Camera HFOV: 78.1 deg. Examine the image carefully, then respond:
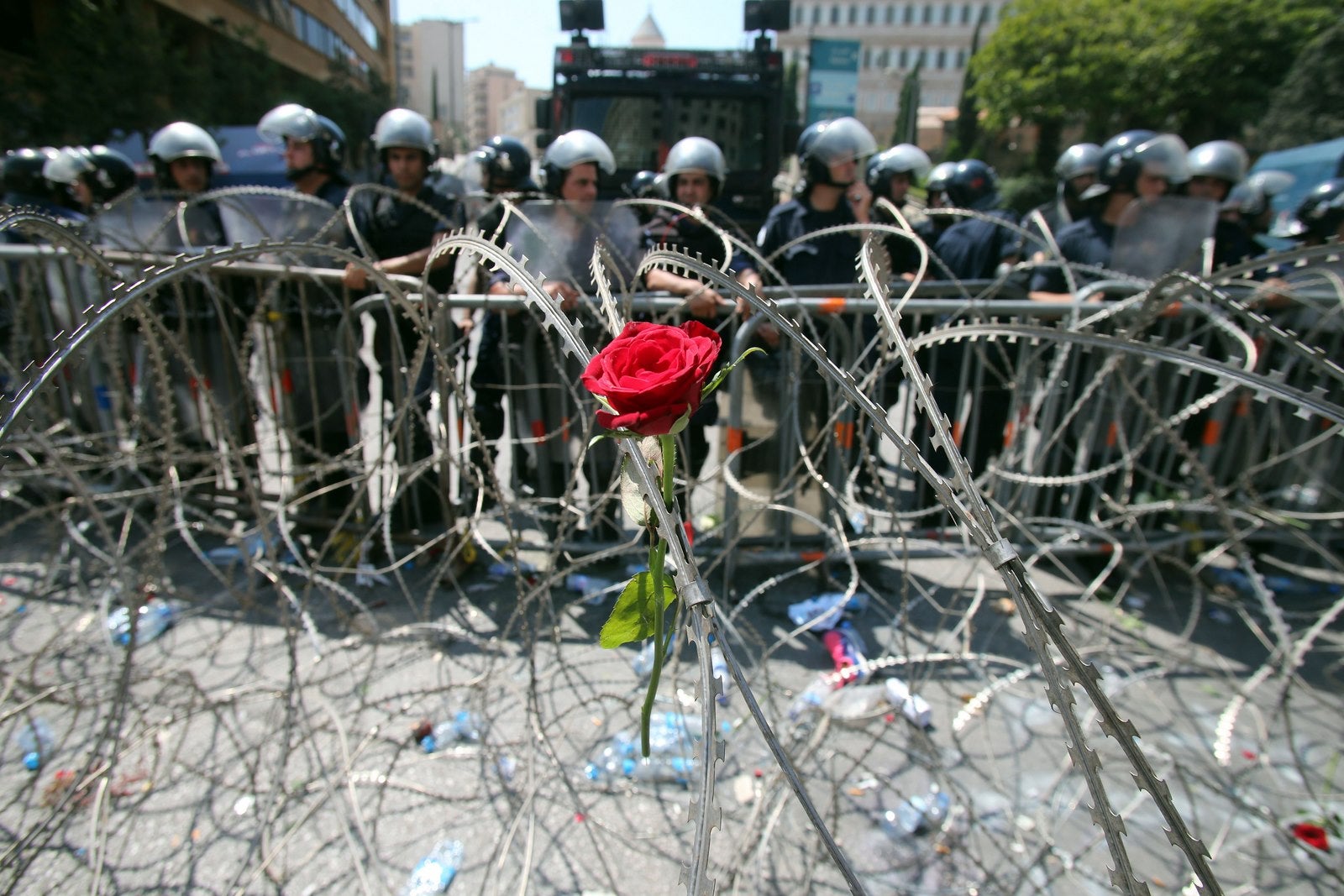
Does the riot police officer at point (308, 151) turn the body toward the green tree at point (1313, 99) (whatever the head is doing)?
no

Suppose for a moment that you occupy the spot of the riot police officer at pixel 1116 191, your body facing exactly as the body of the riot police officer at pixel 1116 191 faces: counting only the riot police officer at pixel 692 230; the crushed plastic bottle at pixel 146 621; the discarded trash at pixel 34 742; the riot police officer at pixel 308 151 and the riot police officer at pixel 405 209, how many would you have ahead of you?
0

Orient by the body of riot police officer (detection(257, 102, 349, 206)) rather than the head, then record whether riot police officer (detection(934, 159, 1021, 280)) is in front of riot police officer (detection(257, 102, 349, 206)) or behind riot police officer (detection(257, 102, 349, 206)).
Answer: behind

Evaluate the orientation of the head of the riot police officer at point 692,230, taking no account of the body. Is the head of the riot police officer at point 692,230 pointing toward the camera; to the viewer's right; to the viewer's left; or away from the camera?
toward the camera

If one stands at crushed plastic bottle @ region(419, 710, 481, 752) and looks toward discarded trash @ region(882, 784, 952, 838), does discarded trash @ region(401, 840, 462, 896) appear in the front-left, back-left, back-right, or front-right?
front-right

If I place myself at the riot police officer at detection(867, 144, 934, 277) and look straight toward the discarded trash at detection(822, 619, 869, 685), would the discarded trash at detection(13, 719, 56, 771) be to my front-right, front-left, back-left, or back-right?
front-right
